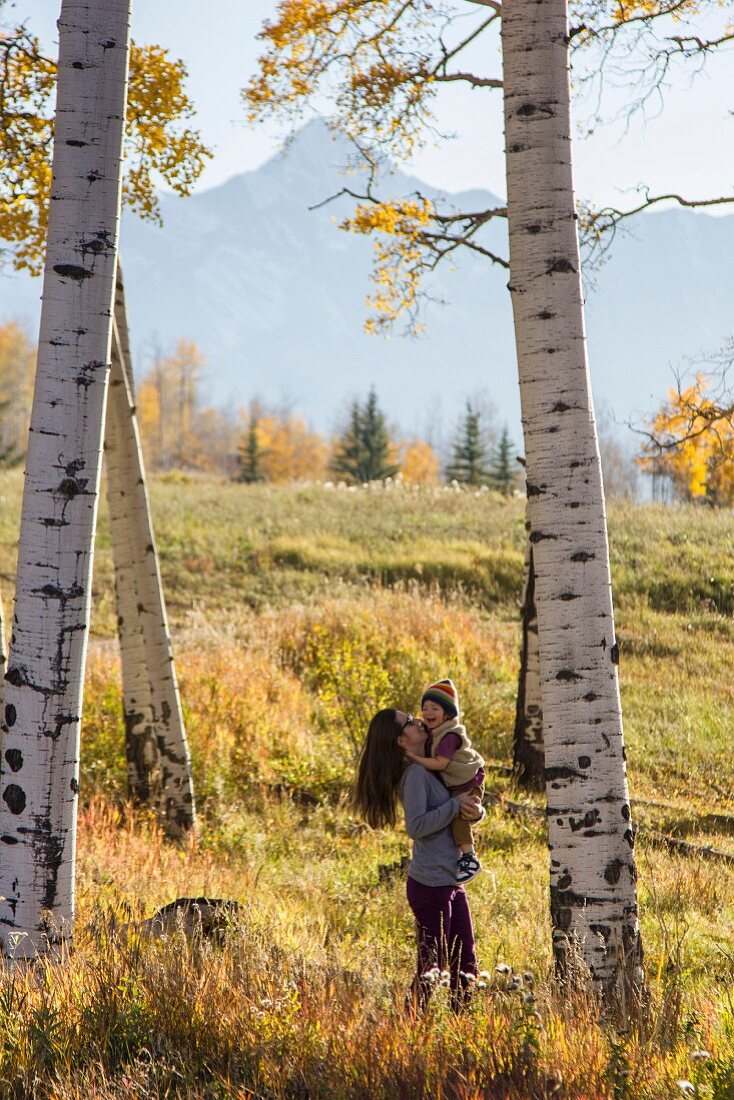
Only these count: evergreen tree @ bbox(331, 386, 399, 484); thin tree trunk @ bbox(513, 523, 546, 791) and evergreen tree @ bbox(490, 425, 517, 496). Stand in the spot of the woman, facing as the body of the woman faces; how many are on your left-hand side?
3

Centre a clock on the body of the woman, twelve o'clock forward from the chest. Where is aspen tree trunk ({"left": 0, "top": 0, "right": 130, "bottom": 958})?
The aspen tree trunk is roughly at 5 o'clock from the woman.

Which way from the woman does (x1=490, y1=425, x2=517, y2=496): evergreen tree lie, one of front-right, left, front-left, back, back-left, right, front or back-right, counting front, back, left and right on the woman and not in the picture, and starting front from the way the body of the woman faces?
left

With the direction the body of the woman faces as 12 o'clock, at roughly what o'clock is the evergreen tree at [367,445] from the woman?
The evergreen tree is roughly at 9 o'clock from the woman.

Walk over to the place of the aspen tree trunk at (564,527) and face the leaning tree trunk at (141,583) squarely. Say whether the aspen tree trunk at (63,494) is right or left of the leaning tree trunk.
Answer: left

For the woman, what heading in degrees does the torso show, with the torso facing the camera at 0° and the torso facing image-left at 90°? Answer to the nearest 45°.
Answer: approximately 270°

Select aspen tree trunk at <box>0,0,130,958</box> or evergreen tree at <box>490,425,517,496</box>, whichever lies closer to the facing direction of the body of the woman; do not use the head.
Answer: the evergreen tree

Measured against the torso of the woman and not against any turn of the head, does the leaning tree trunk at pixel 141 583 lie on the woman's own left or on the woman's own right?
on the woman's own left

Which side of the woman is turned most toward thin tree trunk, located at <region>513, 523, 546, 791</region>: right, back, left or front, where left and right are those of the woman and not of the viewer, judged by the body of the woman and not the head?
left

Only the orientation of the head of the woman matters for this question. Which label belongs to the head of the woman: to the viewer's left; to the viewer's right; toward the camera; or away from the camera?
to the viewer's right
